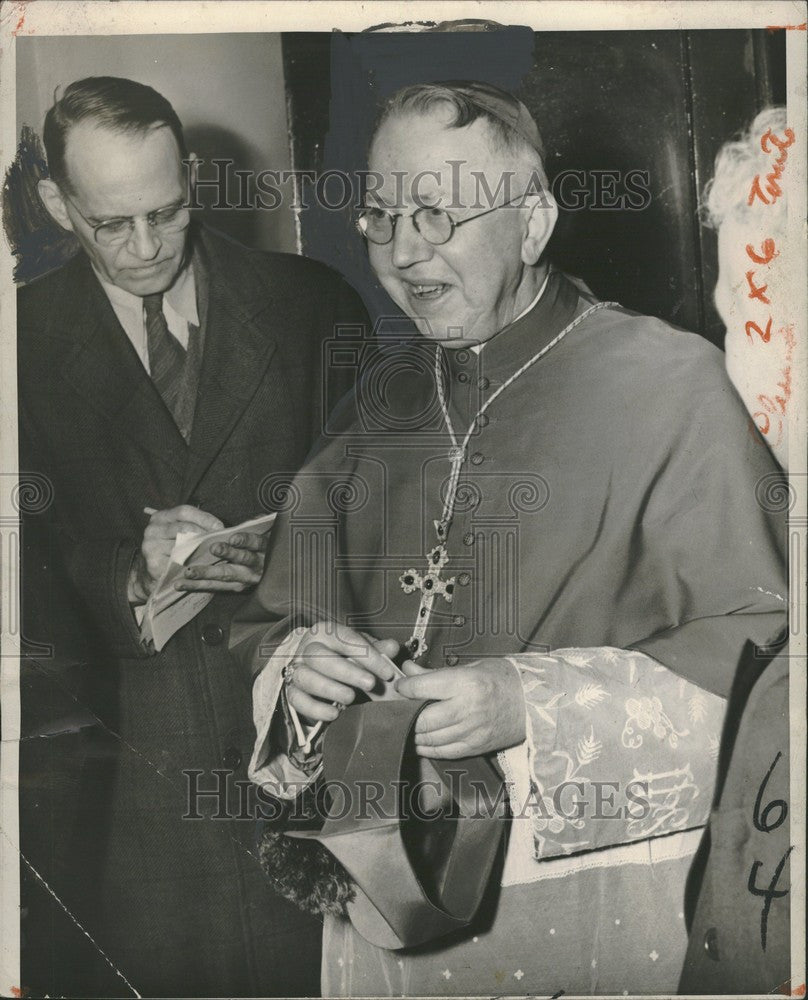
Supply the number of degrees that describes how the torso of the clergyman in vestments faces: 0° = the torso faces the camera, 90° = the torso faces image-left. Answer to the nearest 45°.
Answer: approximately 45°
